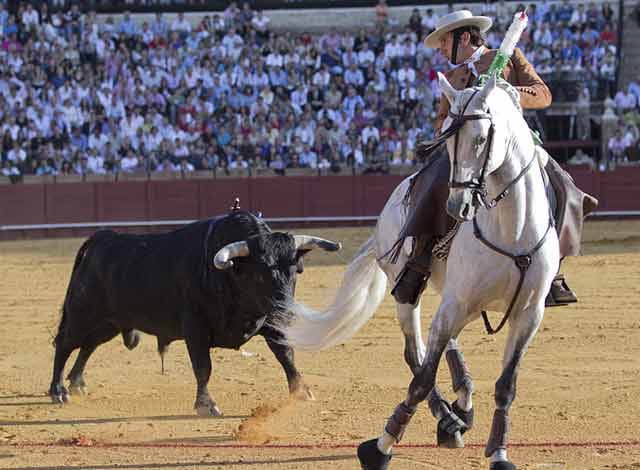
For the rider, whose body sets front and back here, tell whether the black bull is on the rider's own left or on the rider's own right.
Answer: on the rider's own right

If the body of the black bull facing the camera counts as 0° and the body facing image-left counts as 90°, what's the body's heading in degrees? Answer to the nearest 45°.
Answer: approximately 315°

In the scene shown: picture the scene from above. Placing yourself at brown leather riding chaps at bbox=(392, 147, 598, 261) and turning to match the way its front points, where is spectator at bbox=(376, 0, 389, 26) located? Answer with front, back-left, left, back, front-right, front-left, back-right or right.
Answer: back

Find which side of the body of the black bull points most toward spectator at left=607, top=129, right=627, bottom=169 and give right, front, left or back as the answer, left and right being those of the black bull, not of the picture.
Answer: left

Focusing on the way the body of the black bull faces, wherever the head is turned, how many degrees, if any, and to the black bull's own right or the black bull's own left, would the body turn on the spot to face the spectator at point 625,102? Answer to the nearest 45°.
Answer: approximately 90° to the black bull's own left

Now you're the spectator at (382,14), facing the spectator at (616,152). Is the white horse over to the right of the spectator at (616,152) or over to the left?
right

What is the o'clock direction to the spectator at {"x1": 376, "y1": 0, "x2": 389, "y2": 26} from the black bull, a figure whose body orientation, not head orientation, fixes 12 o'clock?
The spectator is roughly at 8 o'clock from the black bull.

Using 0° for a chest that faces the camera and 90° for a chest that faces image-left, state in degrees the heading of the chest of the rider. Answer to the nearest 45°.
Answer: approximately 0°

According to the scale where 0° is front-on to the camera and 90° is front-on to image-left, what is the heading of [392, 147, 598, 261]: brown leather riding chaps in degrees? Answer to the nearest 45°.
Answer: approximately 0°

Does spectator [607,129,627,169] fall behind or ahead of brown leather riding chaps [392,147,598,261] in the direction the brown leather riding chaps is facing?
behind
